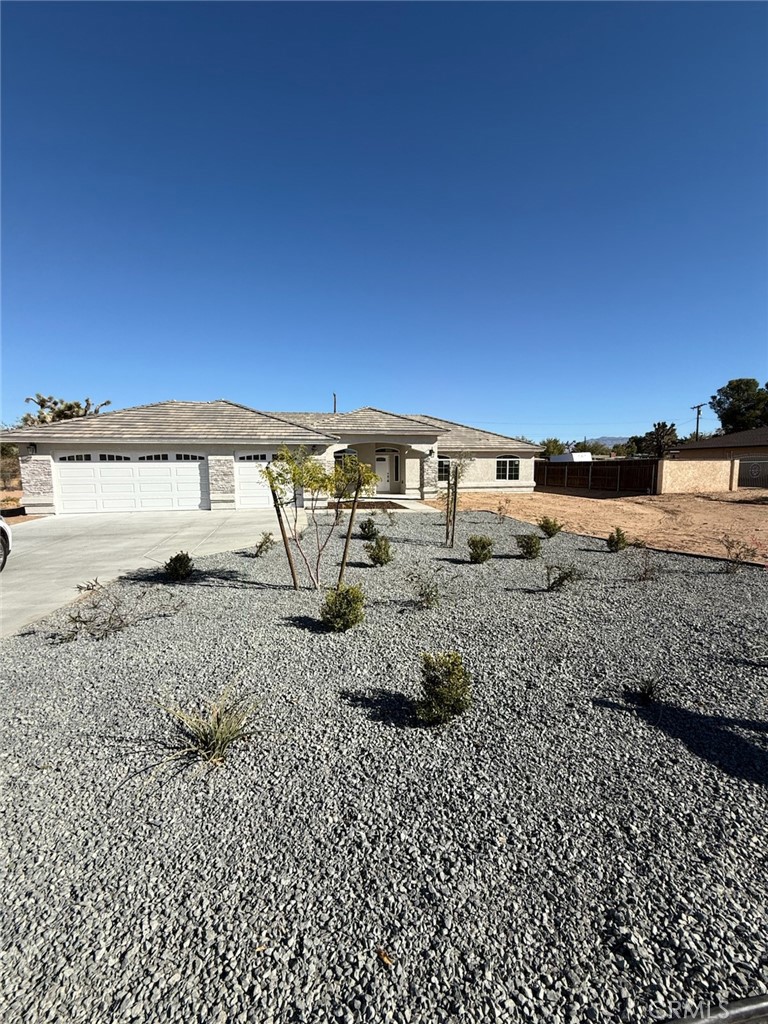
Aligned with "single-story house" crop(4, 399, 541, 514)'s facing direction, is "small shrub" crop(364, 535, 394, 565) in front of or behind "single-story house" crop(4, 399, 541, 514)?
in front

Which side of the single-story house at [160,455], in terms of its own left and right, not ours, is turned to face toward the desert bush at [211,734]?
front

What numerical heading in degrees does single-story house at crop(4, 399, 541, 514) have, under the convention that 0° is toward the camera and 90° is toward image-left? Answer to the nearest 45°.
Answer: approximately 0°

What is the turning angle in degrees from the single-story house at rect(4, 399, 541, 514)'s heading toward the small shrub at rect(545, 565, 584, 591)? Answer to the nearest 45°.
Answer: approximately 45° to its left

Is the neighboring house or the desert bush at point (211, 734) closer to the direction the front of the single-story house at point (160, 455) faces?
the desert bush

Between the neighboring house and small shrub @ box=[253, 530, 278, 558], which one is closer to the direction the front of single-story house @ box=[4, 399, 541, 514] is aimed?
the small shrub

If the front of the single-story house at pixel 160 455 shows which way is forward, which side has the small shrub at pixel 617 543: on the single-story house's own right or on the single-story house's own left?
on the single-story house's own left

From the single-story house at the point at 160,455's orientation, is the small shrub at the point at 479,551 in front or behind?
in front

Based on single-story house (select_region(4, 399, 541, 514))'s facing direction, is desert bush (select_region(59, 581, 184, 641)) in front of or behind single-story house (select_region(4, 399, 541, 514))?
in front

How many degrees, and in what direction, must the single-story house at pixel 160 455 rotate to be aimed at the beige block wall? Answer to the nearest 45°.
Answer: approximately 90° to its left

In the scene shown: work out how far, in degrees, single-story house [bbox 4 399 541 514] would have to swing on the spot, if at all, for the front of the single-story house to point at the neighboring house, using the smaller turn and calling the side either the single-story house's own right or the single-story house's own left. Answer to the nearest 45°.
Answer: approximately 90° to the single-story house's own left

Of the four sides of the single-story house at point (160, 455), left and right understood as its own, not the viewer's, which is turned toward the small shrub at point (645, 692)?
front

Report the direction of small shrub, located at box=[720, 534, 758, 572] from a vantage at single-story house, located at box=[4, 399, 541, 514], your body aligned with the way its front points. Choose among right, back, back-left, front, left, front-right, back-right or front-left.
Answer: front-left

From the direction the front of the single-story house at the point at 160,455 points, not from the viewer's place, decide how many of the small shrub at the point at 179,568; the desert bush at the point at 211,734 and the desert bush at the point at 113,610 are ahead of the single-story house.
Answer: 3
